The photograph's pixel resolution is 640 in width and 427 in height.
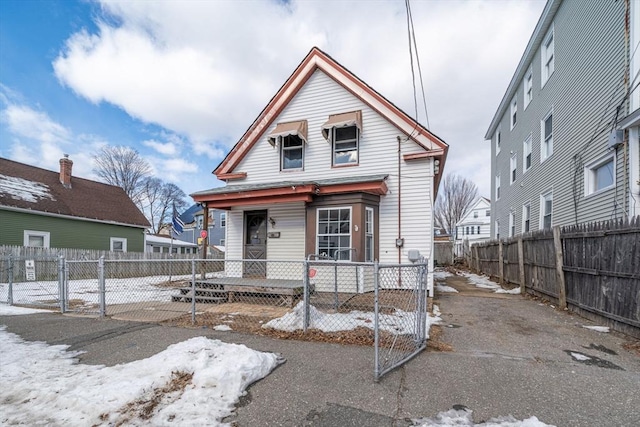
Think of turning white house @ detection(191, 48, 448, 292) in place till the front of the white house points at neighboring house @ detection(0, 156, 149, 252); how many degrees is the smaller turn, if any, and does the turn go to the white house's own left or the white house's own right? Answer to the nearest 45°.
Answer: approximately 135° to the white house's own right

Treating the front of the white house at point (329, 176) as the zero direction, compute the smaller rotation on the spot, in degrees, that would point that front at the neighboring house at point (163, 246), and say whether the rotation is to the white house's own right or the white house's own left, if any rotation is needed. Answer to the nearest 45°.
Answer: approximately 135° to the white house's own right

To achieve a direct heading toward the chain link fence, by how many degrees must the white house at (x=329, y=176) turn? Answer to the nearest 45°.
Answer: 0° — it already faces it

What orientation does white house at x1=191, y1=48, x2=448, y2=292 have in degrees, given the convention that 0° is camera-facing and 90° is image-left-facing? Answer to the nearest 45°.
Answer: approximately 0°

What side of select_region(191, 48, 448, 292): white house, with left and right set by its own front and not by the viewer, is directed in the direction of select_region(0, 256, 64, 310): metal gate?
right

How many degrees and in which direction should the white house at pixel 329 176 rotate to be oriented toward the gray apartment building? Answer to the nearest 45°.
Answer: approximately 90° to its left

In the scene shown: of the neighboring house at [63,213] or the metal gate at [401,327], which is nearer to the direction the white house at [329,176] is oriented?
the metal gate

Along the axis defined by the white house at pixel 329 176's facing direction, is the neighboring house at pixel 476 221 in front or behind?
behind

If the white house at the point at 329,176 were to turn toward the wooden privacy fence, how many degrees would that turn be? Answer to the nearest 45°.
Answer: approximately 45° to its left

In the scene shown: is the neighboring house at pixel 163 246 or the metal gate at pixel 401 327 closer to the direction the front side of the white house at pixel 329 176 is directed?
the metal gate

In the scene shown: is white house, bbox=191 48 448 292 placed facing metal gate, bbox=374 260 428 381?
yes

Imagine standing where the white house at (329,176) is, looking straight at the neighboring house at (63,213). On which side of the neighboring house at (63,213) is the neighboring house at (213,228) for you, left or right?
right

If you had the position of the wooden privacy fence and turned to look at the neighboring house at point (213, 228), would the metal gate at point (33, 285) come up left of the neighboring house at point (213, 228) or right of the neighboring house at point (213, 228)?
left
